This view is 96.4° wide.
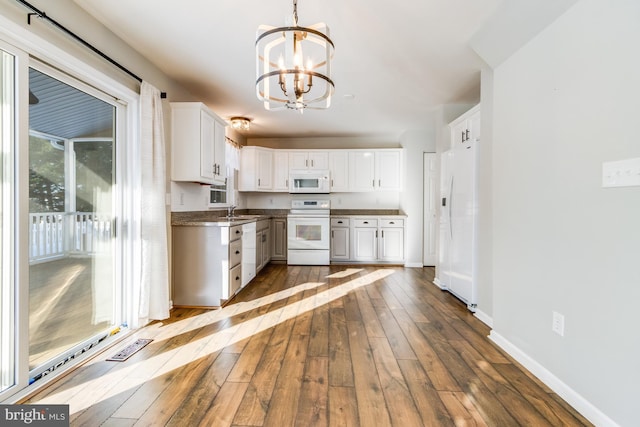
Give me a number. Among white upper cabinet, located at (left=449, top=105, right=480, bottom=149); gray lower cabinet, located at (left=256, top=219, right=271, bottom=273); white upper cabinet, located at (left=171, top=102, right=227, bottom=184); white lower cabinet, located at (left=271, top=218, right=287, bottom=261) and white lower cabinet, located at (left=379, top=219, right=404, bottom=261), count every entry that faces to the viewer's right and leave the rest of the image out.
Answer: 2

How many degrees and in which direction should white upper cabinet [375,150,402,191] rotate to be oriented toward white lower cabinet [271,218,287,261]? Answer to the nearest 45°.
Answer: approximately 90° to its right

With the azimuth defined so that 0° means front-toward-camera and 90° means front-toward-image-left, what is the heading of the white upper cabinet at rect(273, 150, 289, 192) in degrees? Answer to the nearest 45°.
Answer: approximately 0°

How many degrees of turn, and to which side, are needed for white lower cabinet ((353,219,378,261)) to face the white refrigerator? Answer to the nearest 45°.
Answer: approximately 45° to its left

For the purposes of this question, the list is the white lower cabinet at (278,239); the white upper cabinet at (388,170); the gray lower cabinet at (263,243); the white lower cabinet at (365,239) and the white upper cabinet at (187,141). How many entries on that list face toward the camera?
3

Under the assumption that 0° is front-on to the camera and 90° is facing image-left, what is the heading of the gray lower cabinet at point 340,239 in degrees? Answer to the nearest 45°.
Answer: approximately 0°

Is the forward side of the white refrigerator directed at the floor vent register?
yes

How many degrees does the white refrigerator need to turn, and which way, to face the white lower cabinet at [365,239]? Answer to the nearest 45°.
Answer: approximately 90° to its right

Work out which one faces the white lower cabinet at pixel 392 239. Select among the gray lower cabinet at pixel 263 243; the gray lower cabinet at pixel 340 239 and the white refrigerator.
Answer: the gray lower cabinet at pixel 263 243

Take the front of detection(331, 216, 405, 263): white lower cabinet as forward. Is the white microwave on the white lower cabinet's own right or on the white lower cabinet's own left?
on the white lower cabinet's own right
